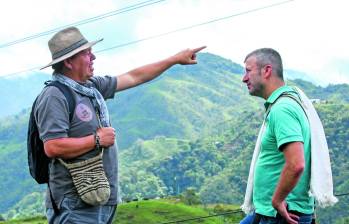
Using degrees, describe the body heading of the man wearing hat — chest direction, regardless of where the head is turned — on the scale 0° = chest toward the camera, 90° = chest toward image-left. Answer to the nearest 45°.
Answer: approximately 315°

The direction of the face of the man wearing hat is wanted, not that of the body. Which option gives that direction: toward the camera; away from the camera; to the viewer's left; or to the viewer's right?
to the viewer's right
